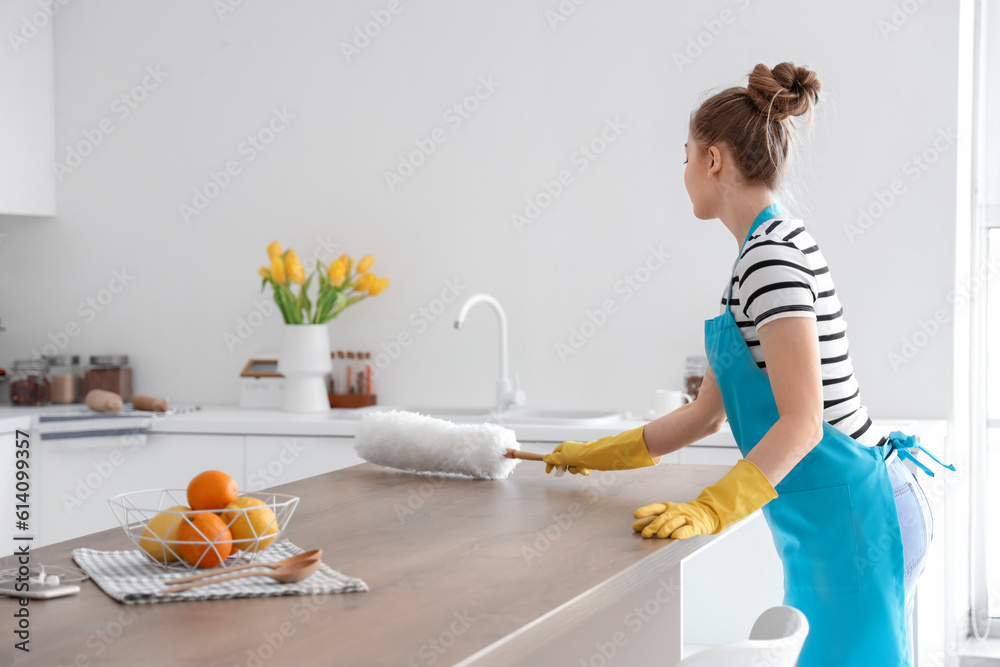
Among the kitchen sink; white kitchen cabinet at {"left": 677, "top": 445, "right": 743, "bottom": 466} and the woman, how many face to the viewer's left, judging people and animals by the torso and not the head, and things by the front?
1

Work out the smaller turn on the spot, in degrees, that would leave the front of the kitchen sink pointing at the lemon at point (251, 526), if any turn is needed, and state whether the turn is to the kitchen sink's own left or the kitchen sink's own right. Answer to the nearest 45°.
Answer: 0° — it already faces it

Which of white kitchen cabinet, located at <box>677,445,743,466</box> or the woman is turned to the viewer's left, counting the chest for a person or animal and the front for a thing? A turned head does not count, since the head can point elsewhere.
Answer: the woman

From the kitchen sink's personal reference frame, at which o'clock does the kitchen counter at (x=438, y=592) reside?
The kitchen counter is roughly at 12 o'clock from the kitchen sink.

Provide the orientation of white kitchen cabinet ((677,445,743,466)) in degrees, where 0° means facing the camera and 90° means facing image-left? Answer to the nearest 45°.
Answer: approximately 0°

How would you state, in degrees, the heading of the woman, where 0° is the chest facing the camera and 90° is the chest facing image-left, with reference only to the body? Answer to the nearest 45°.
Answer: approximately 90°

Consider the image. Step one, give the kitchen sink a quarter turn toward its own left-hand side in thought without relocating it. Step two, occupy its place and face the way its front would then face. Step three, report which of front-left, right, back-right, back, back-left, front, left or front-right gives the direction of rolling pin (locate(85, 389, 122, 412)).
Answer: back

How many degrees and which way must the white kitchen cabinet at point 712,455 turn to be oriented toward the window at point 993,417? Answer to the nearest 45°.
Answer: approximately 135° to its left

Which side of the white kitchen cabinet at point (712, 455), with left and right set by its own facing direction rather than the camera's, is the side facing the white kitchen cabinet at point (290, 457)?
right

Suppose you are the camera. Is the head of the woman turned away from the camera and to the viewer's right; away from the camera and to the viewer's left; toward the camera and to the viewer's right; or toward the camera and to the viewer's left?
away from the camera and to the viewer's left

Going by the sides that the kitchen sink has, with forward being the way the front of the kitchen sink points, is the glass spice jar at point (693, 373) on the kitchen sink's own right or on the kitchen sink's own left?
on the kitchen sink's own left

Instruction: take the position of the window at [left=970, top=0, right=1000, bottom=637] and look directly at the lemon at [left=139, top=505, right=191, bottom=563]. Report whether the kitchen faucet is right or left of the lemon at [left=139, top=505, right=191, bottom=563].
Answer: right

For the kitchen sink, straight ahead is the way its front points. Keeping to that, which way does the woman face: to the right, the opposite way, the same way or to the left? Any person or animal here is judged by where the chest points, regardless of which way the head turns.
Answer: to the right
